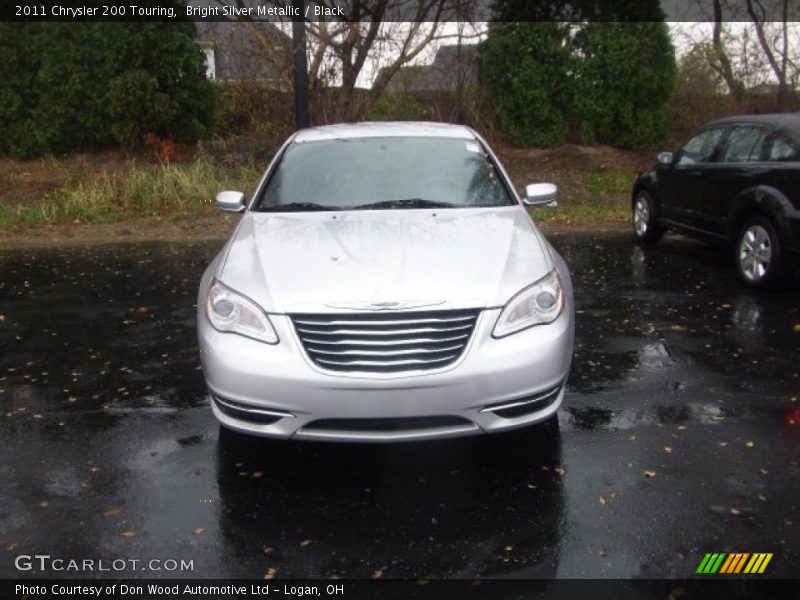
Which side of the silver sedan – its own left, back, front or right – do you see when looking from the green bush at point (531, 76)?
back

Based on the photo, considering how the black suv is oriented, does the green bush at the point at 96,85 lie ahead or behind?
ahead

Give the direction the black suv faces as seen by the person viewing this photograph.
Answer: facing away from the viewer and to the left of the viewer

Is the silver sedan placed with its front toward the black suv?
no

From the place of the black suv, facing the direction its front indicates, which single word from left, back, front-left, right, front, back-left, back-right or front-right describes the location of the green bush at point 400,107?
front

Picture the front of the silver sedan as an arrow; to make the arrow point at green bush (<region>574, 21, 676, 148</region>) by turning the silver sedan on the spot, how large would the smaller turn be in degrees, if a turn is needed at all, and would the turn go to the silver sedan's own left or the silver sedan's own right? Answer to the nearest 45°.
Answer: approximately 180°

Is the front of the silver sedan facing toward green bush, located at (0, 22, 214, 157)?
no

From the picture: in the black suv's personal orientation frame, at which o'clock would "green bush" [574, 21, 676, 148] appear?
The green bush is roughly at 1 o'clock from the black suv.

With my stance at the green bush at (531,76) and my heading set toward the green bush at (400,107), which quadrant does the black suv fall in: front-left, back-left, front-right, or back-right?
back-left

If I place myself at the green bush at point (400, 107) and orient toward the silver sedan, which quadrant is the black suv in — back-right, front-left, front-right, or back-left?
front-left

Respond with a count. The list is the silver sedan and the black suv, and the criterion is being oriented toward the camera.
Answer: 1

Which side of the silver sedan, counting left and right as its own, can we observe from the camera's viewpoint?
front

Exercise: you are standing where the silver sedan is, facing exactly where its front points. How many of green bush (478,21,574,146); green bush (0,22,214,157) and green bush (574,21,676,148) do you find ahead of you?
0

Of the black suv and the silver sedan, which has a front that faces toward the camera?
the silver sedan

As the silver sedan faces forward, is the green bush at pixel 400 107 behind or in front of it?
behind

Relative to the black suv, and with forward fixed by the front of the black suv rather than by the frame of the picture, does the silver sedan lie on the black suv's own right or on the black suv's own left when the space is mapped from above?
on the black suv's own left

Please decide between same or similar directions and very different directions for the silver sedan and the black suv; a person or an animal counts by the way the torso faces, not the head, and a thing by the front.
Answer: very different directions
